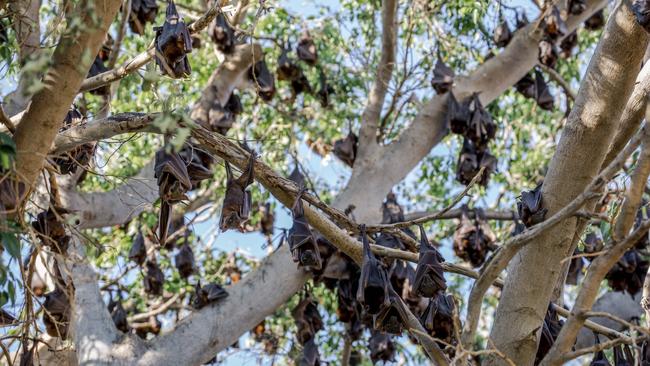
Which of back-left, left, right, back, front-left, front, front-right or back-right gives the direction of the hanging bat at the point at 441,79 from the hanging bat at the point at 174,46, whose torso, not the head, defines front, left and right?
back-left

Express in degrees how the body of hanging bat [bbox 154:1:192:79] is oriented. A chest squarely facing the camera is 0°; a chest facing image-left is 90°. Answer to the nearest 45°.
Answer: approximately 0°

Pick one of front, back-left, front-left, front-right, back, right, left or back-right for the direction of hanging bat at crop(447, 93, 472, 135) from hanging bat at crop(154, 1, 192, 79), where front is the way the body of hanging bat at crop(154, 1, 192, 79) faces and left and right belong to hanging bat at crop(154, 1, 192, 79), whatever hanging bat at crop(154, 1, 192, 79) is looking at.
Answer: back-left

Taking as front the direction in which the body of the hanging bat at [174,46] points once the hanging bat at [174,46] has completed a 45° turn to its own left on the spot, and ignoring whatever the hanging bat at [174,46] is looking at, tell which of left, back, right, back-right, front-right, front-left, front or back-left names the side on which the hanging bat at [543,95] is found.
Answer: left

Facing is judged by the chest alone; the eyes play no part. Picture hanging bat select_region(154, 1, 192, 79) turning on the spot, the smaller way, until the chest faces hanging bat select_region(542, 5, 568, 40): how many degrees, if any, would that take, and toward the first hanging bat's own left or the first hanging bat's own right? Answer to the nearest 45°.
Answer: approximately 135° to the first hanging bat's own left

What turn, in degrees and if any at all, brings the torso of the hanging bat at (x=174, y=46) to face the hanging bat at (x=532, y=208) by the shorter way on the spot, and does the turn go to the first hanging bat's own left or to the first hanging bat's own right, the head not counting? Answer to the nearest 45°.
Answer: approximately 90° to the first hanging bat's own left

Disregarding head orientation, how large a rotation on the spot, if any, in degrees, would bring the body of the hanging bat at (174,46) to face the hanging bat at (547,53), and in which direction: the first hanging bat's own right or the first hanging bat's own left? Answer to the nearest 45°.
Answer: approximately 135° to the first hanging bat's own left

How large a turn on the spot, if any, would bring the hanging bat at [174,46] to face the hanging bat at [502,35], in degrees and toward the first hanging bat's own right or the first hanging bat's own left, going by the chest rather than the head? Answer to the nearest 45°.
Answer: approximately 135° to the first hanging bat's own left
